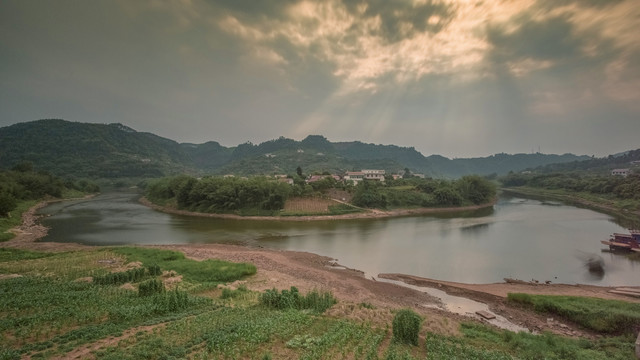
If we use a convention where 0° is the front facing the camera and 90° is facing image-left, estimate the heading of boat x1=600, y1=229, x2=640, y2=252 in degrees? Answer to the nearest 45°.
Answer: approximately 90°

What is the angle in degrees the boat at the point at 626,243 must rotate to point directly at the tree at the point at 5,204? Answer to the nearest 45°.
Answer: approximately 45° to its left

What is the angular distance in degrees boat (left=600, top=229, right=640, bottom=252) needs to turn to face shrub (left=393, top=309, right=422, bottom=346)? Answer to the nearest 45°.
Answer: approximately 90° to its left

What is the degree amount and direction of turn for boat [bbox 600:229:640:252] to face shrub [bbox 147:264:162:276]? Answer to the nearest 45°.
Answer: approximately 45° to its left

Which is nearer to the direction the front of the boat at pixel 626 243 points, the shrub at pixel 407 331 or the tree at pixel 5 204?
the tree
